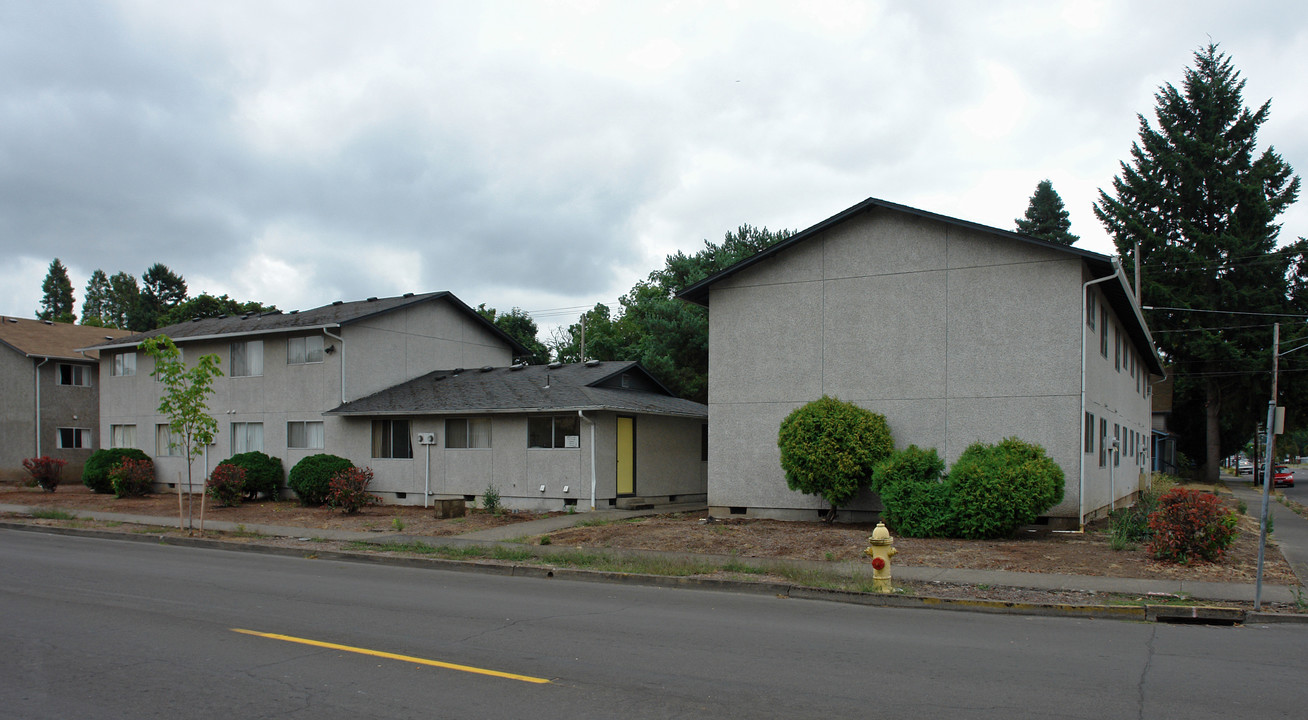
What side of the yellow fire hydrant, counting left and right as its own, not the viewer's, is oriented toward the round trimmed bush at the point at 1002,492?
back

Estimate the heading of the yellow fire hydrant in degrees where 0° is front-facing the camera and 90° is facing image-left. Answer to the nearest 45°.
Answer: approximately 0°

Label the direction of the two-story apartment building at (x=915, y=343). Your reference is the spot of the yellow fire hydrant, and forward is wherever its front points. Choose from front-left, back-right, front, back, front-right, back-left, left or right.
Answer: back

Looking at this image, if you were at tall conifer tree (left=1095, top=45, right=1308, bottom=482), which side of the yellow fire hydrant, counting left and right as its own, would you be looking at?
back
